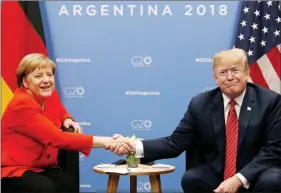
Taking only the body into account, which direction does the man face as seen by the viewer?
toward the camera

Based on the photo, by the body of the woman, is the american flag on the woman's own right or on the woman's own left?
on the woman's own left

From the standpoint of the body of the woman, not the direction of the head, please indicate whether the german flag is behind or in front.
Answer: behind

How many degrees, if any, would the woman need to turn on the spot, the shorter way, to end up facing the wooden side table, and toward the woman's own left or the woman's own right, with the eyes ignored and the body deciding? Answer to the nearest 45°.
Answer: approximately 45° to the woman's own left

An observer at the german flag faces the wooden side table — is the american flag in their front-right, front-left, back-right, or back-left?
front-left

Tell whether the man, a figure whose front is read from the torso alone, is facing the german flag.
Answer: no

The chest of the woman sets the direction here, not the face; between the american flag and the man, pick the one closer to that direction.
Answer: the man

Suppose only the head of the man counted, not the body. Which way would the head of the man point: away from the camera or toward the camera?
toward the camera

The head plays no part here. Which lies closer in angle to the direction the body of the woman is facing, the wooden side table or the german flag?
the wooden side table

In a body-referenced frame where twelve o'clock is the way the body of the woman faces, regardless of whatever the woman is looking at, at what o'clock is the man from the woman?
The man is roughly at 11 o'clock from the woman.

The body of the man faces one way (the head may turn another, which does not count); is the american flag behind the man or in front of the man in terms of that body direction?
behind

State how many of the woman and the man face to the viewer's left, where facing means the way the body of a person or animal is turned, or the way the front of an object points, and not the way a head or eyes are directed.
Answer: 0

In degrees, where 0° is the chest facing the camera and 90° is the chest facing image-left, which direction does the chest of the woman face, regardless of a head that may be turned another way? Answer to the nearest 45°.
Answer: approximately 315°
